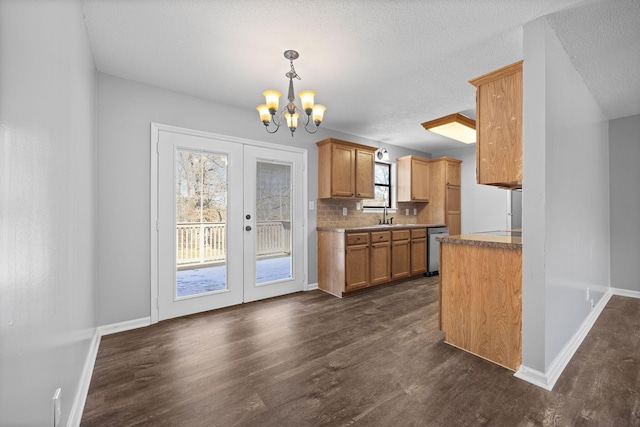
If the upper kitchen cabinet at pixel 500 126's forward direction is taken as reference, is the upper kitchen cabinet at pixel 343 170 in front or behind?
in front

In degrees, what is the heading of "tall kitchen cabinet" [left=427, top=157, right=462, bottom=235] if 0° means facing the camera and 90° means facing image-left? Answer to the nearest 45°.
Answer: approximately 315°

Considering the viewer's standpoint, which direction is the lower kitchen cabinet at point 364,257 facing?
facing the viewer and to the right of the viewer

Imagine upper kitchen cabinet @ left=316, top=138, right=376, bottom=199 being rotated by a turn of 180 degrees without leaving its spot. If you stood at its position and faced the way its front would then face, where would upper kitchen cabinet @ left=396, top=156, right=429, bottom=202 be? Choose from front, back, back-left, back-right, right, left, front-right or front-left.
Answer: right

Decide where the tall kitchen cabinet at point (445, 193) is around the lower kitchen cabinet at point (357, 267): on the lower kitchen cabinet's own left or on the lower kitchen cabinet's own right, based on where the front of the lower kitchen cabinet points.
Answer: on the lower kitchen cabinet's own left

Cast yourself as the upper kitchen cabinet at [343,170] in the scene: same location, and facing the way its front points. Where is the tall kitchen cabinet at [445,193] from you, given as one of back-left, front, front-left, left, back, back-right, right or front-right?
left

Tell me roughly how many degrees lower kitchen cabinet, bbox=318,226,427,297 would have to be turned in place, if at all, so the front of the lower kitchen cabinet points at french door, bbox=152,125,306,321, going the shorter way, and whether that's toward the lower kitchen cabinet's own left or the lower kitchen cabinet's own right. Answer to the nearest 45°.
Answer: approximately 90° to the lower kitchen cabinet's own right

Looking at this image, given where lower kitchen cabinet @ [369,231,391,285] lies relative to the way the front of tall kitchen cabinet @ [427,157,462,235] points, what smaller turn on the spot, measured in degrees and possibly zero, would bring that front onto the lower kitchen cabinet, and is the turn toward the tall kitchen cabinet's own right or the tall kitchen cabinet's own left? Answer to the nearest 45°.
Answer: approximately 90° to the tall kitchen cabinet's own right

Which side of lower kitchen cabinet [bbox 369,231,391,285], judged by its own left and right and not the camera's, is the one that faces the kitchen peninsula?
front
